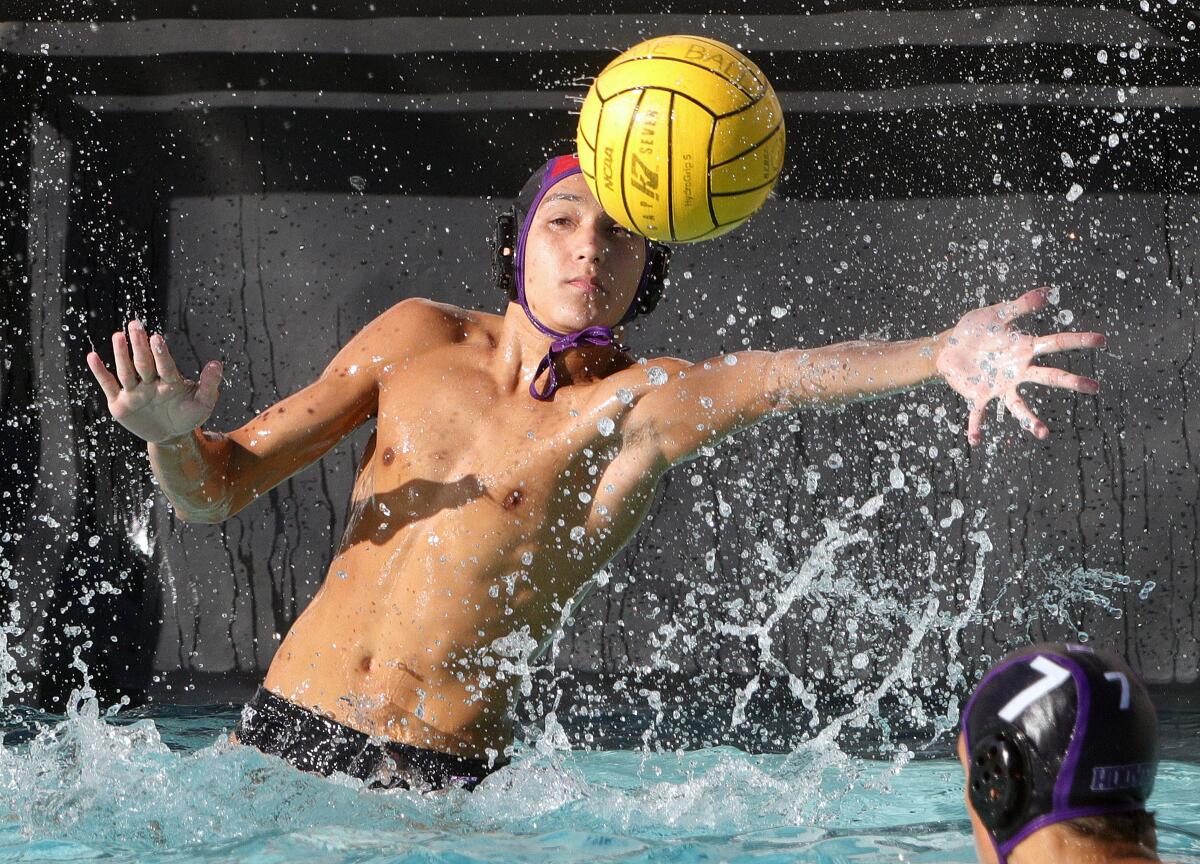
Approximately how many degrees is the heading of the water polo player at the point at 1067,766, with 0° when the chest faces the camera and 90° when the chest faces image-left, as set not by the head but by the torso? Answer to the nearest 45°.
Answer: approximately 135°

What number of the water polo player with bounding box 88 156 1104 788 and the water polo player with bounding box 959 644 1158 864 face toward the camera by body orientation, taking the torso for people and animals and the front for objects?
1

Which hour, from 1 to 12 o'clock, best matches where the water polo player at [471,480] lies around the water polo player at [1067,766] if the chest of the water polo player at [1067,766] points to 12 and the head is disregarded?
the water polo player at [471,480] is roughly at 12 o'clock from the water polo player at [1067,766].

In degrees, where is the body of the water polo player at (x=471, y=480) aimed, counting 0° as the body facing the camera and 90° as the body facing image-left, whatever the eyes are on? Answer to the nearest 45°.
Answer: approximately 0°

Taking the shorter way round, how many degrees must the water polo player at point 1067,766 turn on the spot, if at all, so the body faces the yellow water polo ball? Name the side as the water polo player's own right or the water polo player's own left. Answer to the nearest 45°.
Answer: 0° — they already face it

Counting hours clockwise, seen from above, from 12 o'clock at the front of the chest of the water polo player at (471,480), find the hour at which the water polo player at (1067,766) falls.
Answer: the water polo player at (1067,766) is roughly at 11 o'clock from the water polo player at (471,480).
